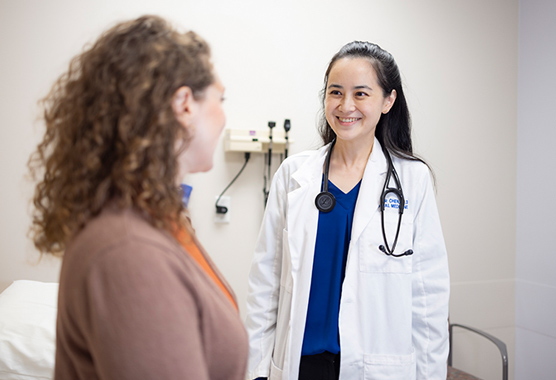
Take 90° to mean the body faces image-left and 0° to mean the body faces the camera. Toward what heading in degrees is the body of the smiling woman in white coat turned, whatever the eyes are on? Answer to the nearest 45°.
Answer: approximately 45°

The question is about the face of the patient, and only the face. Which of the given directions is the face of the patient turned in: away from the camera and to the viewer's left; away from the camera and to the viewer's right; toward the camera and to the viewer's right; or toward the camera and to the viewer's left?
away from the camera and to the viewer's right

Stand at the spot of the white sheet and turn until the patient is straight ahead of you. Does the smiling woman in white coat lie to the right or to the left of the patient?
left

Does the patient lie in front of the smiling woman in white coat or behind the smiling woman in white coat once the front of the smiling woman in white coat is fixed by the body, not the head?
in front

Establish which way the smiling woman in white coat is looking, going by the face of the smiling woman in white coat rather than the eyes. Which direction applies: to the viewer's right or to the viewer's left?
to the viewer's left

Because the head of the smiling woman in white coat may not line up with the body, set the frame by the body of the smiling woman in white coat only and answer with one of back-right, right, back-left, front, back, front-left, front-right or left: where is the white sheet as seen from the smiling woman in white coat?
front-right
